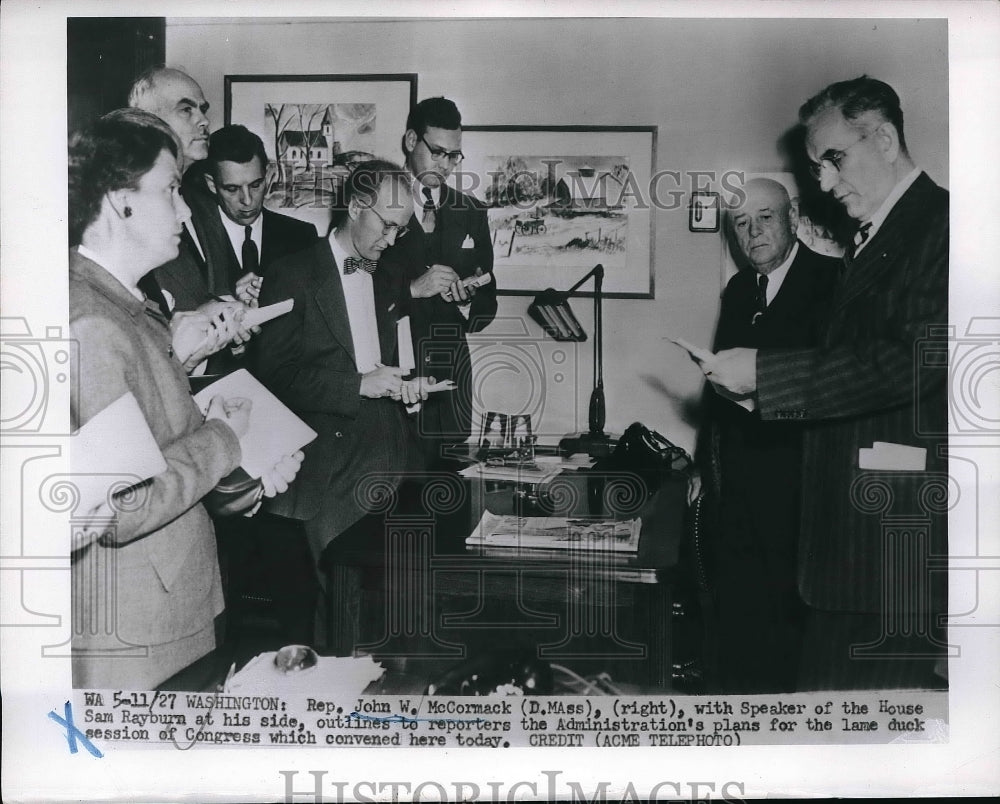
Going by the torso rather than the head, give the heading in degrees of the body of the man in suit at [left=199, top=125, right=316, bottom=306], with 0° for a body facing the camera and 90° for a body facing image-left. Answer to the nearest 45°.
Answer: approximately 315°

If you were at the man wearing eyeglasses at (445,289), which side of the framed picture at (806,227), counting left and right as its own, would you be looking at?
right

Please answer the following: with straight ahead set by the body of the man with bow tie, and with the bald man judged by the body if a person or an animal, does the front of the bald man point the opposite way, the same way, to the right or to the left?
to the right

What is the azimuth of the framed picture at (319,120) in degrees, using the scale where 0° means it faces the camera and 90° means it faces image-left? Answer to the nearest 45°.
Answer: approximately 0°

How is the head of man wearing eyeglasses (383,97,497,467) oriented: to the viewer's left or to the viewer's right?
to the viewer's right

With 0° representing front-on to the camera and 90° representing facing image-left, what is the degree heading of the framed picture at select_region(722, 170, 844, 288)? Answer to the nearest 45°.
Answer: approximately 0°

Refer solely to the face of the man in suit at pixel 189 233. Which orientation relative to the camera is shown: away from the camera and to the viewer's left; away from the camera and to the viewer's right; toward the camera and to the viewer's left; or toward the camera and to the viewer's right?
toward the camera and to the viewer's right

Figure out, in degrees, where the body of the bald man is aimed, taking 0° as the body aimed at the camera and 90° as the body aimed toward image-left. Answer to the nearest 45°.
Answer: approximately 45°

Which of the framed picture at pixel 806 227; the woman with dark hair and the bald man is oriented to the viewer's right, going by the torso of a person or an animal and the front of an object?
the woman with dark hair

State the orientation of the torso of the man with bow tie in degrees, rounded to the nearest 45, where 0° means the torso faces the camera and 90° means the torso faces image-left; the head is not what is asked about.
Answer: approximately 315°

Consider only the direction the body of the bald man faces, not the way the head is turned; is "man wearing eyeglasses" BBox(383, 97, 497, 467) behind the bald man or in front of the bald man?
in front

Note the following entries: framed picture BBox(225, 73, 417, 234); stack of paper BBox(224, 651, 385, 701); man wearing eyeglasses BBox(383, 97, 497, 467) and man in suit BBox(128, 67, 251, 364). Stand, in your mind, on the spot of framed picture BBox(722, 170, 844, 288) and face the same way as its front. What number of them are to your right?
4
